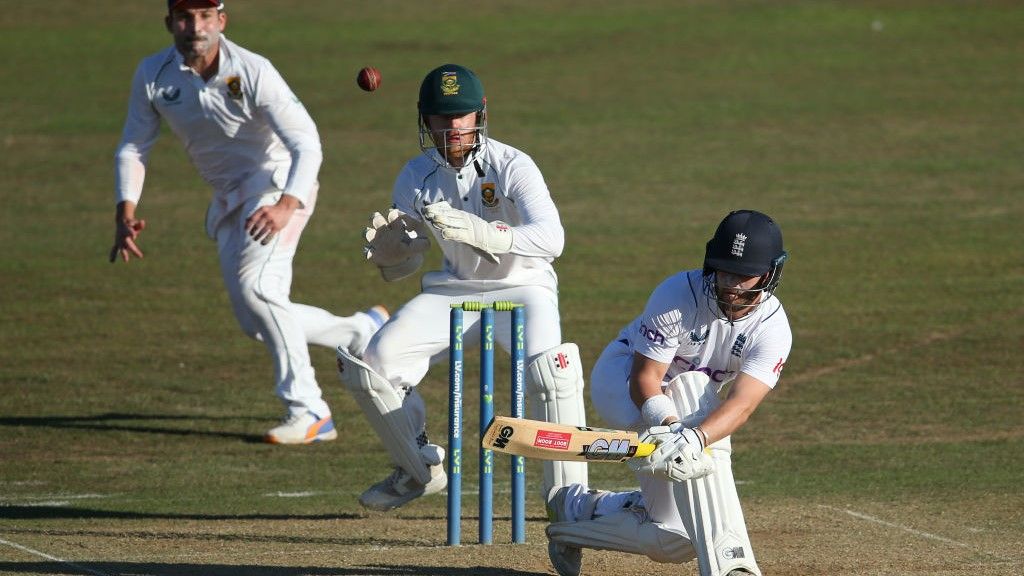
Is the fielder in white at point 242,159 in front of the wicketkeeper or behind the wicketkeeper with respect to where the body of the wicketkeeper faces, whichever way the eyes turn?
behind

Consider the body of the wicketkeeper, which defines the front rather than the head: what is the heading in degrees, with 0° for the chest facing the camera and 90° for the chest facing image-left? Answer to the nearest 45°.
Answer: approximately 0°

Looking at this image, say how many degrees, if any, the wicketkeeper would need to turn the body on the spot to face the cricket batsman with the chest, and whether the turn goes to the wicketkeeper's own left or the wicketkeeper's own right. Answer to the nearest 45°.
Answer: approximately 45° to the wicketkeeper's own left
